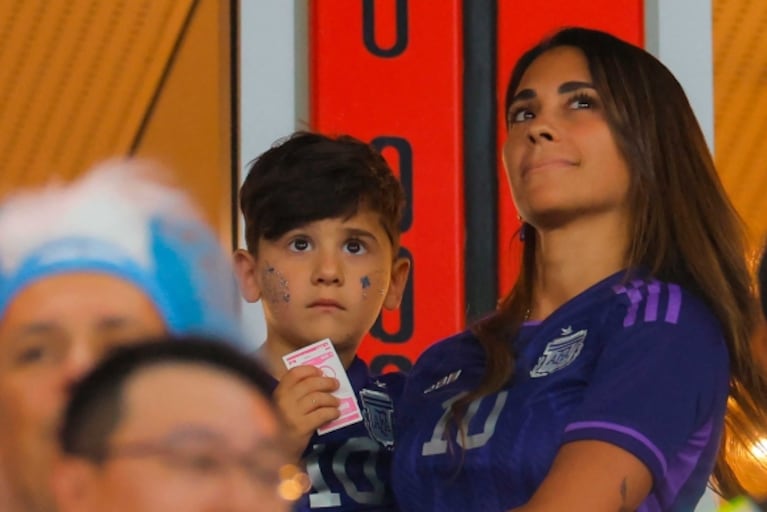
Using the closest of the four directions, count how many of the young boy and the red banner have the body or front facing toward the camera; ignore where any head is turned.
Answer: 2

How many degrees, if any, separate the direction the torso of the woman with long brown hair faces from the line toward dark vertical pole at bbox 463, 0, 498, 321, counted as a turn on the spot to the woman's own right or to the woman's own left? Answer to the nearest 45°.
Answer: approximately 135° to the woman's own right

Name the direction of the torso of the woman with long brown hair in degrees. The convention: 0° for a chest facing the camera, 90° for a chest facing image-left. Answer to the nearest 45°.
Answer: approximately 45°

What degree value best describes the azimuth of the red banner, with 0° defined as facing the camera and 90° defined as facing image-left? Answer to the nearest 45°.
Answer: approximately 0°

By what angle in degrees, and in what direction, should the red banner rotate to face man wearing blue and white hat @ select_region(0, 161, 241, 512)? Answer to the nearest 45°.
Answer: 0° — it already faces them

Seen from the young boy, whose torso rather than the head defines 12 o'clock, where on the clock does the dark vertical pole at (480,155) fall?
The dark vertical pole is roughly at 7 o'clock from the young boy.

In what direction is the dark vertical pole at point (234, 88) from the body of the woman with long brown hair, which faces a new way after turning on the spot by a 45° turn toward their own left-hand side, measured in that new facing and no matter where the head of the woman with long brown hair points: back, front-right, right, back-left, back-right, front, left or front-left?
back-right
